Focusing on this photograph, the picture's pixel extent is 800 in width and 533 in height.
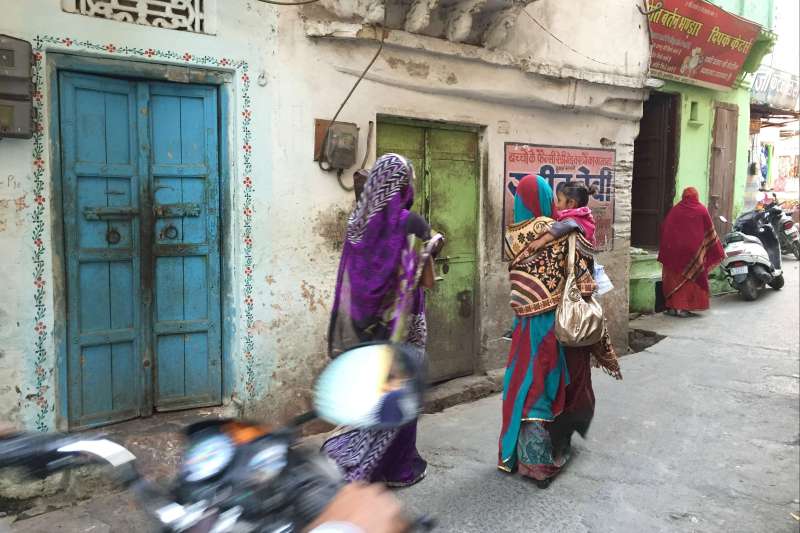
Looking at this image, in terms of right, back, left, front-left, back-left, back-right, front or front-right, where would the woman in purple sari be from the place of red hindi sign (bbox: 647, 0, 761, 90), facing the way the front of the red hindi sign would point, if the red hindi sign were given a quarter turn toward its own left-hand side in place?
back-right

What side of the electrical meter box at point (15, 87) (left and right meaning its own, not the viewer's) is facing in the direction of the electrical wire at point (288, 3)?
left

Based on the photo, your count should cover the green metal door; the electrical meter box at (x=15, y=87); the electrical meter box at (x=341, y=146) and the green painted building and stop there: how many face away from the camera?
0

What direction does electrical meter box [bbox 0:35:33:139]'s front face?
toward the camera

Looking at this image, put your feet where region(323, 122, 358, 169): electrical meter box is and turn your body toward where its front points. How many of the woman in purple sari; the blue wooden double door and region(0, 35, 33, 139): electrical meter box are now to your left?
0

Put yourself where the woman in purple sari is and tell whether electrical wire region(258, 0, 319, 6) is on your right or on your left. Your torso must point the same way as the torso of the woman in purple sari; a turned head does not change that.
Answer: on your left

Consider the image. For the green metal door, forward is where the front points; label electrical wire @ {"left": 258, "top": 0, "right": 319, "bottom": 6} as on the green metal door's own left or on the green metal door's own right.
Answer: on the green metal door's own right

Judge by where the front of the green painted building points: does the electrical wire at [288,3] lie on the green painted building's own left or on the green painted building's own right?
on the green painted building's own right

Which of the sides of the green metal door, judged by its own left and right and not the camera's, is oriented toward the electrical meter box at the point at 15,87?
right
